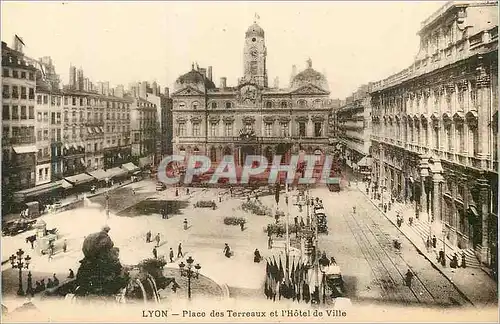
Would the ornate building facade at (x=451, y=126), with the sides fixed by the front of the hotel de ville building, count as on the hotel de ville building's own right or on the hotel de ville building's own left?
on the hotel de ville building's own left

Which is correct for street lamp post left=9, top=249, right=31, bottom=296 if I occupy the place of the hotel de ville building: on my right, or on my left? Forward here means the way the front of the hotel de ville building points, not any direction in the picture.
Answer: on my right

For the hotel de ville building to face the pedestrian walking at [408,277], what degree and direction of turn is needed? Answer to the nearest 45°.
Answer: approximately 45° to its left

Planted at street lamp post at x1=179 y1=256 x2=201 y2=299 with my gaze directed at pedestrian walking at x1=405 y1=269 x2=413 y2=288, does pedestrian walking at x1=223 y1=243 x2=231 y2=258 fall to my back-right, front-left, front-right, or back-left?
front-left

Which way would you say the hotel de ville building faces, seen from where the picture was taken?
facing the viewer

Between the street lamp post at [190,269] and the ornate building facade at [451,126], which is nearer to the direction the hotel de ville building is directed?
the street lamp post
